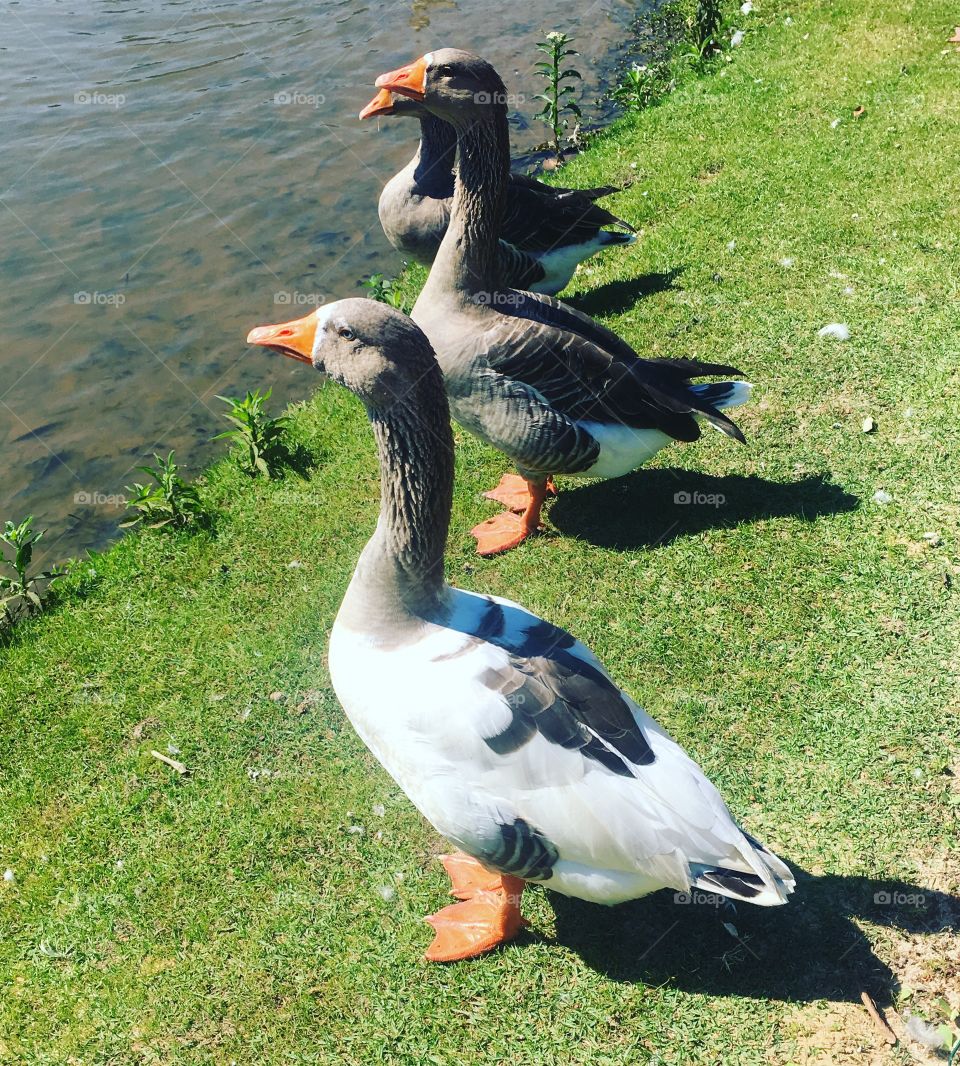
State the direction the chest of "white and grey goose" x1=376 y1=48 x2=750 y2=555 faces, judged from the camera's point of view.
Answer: to the viewer's left

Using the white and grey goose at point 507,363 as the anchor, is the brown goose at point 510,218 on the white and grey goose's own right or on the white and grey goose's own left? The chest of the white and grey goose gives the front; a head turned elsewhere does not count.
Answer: on the white and grey goose's own right

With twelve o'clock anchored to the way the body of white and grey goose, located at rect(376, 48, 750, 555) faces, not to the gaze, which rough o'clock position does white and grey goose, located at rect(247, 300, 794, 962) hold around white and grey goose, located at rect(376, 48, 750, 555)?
white and grey goose, located at rect(247, 300, 794, 962) is roughly at 9 o'clock from white and grey goose, located at rect(376, 48, 750, 555).

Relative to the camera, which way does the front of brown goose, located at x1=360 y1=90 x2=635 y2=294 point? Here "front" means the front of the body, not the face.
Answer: to the viewer's left

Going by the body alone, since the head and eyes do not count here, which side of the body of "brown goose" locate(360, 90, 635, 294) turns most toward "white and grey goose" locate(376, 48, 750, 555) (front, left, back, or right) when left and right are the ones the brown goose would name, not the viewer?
left

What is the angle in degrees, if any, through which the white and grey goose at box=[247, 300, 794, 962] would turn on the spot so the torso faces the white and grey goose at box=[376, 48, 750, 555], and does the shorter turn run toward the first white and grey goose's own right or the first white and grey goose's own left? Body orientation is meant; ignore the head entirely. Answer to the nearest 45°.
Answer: approximately 90° to the first white and grey goose's own right

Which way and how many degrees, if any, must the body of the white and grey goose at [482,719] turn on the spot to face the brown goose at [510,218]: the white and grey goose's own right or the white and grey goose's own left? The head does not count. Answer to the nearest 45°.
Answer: approximately 90° to the white and grey goose's own right

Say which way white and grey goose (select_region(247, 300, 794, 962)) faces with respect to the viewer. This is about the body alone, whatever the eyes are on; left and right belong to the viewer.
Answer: facing to the left of the viewer
